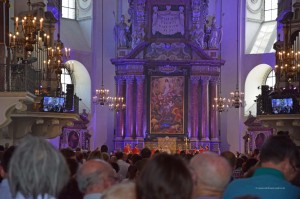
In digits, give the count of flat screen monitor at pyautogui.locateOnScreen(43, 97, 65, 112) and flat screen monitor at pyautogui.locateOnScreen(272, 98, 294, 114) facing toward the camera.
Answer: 2

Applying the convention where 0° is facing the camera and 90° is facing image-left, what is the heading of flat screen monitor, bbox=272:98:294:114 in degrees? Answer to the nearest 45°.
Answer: approximately 0°

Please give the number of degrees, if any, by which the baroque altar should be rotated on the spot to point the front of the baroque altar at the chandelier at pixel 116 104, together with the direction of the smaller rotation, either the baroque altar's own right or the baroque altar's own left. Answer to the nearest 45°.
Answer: approximately 90° to the baroque altar's own right

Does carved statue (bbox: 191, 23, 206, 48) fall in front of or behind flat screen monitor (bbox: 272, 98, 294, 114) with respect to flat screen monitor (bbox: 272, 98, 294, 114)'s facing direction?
behind
